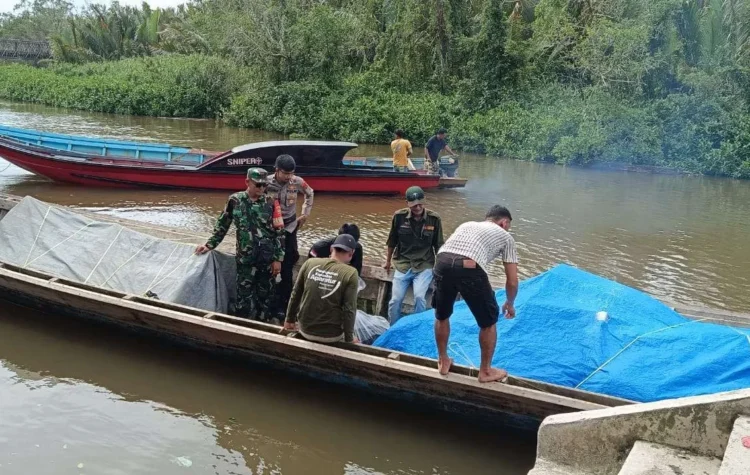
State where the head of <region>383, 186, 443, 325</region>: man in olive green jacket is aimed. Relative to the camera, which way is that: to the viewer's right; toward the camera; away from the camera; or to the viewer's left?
toward the camera

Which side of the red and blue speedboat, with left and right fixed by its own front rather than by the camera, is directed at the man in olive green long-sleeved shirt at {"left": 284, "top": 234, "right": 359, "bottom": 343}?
left

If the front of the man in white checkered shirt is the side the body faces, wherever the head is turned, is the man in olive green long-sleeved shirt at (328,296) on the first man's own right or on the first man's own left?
on the first man's own left

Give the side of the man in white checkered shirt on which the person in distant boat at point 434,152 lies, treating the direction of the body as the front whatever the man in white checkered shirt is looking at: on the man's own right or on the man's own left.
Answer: on the man's own left

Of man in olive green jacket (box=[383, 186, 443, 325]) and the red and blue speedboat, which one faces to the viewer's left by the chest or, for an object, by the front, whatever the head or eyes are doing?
the red and blue speedboat

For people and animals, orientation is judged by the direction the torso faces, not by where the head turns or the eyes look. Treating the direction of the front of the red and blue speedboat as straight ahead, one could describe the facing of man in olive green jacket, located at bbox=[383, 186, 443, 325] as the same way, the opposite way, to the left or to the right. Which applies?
to the left

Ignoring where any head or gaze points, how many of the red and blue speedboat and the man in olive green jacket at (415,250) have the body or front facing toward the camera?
1

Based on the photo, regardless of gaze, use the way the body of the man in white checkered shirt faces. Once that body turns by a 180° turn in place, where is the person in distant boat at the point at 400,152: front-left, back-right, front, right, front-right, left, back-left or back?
back-right

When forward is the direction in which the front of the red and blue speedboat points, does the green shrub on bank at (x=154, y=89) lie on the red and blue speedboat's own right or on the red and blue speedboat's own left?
on the red and blue speedboat's own right

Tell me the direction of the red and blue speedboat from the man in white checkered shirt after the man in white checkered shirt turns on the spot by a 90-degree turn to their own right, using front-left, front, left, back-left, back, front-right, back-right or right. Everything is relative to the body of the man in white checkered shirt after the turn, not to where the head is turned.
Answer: back

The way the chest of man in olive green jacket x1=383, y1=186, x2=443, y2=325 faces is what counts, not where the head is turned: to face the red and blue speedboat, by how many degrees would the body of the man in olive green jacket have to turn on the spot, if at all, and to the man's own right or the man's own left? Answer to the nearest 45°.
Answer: approximately 135° to the man's own right

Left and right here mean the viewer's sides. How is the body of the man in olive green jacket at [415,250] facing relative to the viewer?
facing the viewer

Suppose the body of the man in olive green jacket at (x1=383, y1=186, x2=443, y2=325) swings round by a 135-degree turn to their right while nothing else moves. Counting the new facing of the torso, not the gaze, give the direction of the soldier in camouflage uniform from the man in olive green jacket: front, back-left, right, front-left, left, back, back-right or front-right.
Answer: front-left

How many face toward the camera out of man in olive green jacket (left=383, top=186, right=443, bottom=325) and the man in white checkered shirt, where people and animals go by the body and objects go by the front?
1

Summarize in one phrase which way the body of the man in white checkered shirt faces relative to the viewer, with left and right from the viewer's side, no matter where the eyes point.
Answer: facing away from the viewer and to the right of the viewer

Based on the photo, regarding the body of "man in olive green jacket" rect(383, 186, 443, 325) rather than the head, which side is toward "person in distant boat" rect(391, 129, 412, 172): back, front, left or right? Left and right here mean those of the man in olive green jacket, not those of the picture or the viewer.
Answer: back

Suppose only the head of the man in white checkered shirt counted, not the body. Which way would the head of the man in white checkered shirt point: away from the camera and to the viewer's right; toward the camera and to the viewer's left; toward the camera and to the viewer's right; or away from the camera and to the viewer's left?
away from the camera and to the viewer's right

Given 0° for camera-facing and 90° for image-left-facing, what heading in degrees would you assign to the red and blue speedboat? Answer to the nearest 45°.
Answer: approximately 90°
